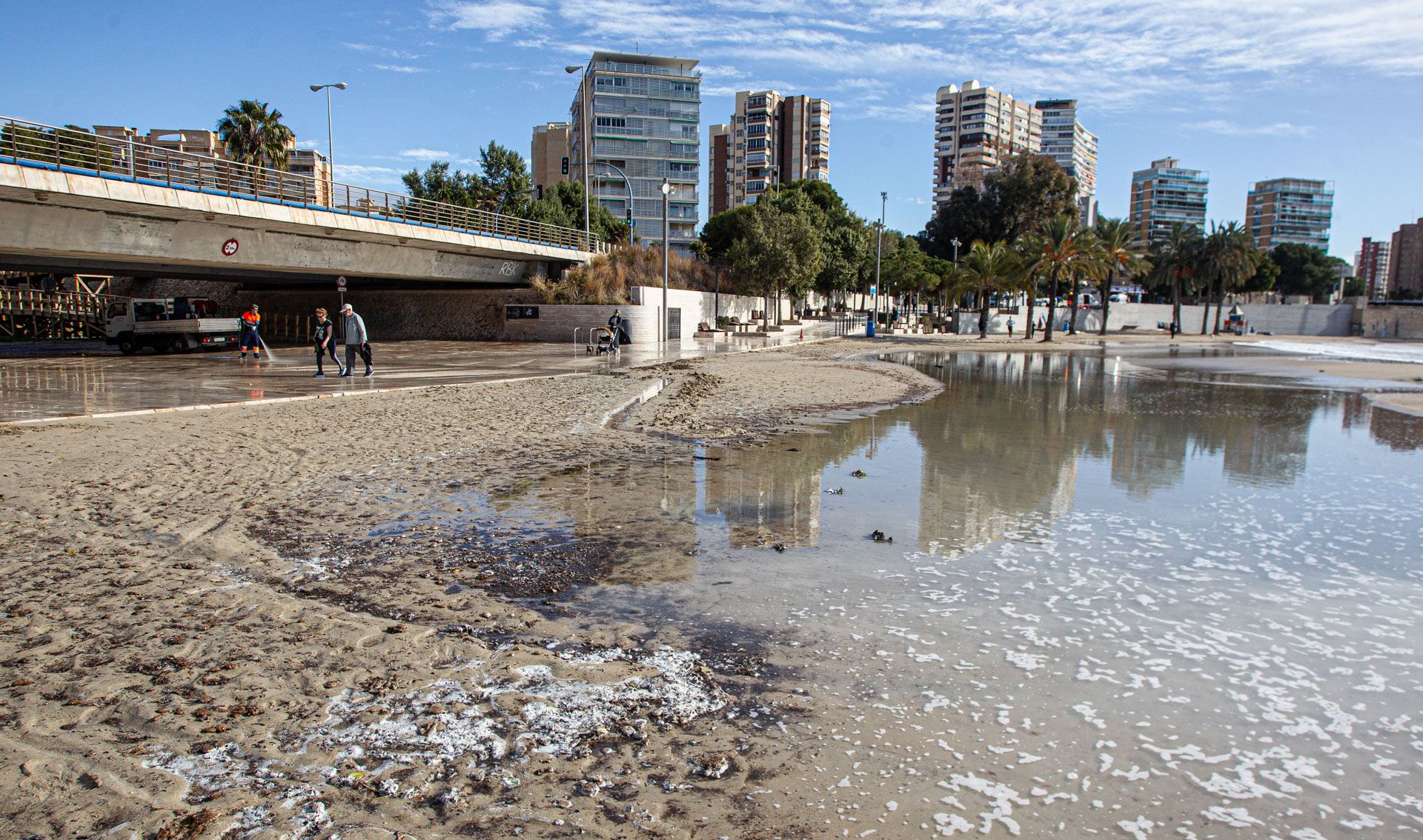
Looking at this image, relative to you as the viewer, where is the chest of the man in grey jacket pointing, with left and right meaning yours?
facing the viewer and to the left of the viewer

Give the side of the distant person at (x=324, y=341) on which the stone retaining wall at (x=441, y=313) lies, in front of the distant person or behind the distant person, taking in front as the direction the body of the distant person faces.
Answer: behind

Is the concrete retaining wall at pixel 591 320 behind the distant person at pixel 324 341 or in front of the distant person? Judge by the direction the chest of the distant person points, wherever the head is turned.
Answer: behind

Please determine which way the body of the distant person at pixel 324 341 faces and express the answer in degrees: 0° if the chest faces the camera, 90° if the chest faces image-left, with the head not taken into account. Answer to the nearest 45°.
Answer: approximately 45°

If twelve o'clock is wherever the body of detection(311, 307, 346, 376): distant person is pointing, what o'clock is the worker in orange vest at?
The worker in orange vest is roughly at 4 o'clock from the distant person.

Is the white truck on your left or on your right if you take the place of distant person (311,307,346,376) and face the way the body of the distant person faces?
on your right

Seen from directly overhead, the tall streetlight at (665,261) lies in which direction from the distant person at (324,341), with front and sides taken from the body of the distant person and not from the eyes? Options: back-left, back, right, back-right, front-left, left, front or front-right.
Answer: back

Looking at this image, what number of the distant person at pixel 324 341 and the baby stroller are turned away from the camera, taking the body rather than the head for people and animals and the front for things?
0

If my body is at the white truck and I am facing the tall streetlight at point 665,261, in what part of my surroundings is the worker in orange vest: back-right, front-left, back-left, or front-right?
front-right
